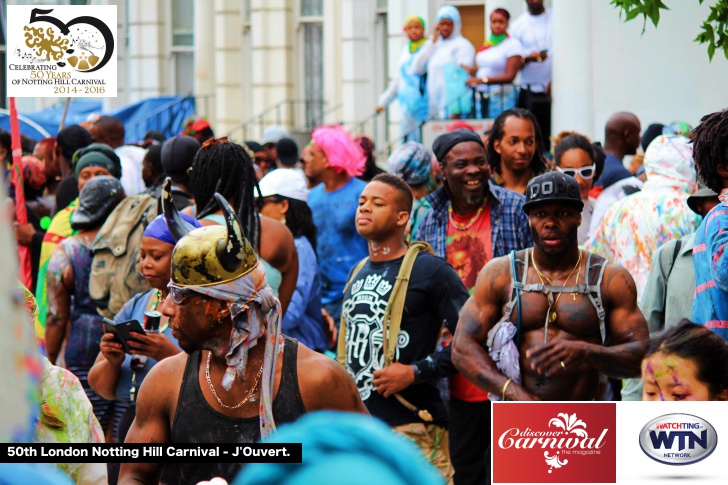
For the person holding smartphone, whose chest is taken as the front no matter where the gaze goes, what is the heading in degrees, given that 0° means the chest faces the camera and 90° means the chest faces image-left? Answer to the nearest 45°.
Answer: approximately 45°

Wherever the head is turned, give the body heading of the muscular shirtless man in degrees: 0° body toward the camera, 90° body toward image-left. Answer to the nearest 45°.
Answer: approximately 0°

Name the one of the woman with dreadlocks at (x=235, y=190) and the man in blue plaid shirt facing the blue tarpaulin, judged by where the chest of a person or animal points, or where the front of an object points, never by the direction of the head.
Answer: the woman with dreadlocks

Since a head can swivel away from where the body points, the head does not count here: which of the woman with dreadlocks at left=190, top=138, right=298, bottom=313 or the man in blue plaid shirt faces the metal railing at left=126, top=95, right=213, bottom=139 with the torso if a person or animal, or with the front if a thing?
the woman with dreadlocks

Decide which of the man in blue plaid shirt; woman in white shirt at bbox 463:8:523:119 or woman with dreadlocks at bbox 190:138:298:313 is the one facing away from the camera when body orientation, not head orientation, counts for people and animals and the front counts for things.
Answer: the woman with dreadlocks

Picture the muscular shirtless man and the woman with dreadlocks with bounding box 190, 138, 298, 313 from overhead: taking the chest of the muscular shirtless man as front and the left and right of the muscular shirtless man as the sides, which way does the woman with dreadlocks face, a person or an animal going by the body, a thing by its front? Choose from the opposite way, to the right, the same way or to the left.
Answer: the opposite way

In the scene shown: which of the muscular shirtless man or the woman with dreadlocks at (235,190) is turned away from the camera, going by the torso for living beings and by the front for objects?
the woman with dreadlocks

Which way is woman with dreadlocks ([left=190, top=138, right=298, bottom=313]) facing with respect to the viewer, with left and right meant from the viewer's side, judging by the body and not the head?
facing away from the viewer

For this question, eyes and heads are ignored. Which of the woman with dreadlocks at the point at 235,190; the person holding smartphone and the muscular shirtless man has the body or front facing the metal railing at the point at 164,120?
the woman with dreadlocks
